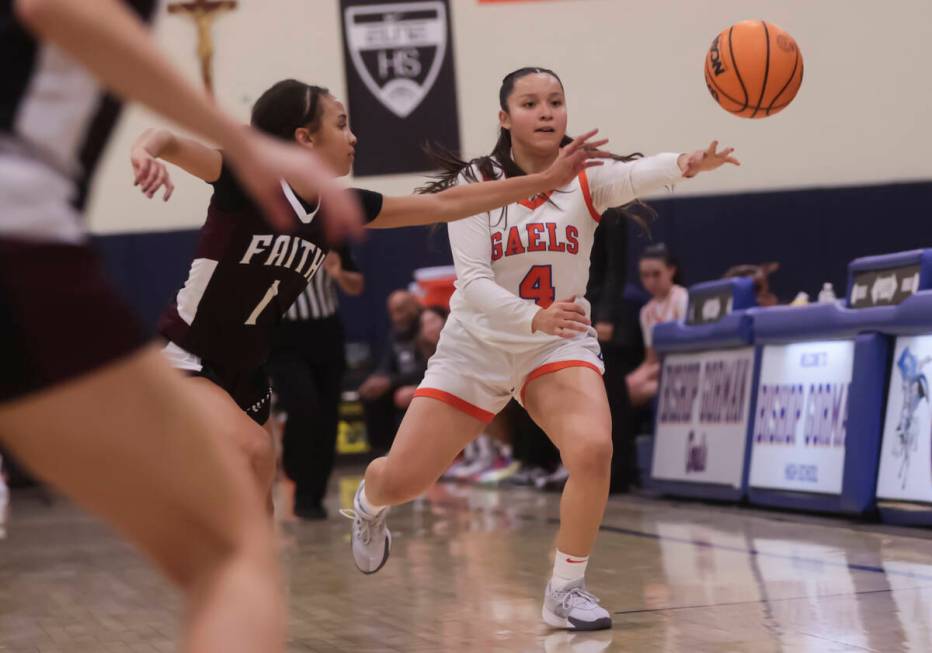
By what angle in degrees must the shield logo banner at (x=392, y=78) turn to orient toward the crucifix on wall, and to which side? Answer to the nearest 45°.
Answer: approximately 90° to its right

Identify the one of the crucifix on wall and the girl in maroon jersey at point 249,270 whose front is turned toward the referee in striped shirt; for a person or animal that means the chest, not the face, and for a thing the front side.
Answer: the crucifix on wall

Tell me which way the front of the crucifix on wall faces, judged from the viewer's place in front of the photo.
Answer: facing the viewer

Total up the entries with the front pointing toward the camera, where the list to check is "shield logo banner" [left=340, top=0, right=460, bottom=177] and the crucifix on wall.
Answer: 2

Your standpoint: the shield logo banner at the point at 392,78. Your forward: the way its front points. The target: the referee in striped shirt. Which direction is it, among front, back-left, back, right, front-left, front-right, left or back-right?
front

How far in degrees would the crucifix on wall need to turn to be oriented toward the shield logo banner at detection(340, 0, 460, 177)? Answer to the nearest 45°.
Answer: approximately 90° to its left

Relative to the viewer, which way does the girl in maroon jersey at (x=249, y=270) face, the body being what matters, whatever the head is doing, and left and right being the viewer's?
facing the viewer and to the right of the viewer

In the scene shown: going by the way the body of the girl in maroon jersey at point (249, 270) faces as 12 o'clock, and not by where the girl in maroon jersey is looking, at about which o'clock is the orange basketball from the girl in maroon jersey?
The orange basketball is roughly at 10 o'clock from the girl in maroon jersey.

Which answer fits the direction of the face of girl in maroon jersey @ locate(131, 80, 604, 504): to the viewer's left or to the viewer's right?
to the viewer's right

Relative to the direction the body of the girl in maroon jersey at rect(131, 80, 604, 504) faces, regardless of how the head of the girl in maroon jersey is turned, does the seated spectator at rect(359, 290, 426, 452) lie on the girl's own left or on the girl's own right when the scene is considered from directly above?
on the girl's own left

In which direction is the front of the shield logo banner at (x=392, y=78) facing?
toward the camera

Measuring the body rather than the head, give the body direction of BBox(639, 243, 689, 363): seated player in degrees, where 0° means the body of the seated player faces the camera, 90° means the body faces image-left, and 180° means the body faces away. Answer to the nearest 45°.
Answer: approximately 45°

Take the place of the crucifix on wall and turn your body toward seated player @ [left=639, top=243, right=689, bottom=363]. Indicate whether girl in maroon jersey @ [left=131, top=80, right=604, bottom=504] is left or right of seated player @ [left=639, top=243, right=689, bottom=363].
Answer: right

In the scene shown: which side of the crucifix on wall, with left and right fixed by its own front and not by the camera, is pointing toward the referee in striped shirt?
front

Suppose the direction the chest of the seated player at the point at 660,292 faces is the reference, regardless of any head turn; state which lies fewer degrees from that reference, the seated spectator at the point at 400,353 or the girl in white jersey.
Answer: the girl in white jersey
